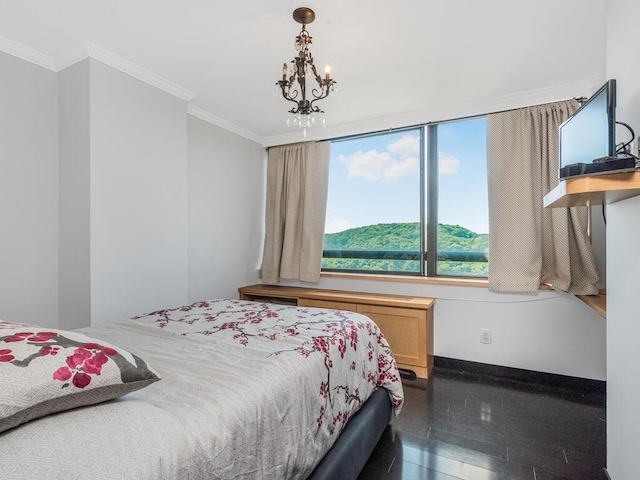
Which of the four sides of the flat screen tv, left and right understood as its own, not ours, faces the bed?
front

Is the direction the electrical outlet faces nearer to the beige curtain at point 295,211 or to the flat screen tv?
the flat screen tv

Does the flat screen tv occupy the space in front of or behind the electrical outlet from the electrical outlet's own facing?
in front

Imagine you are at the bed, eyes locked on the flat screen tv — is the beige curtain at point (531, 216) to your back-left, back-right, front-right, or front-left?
front-left

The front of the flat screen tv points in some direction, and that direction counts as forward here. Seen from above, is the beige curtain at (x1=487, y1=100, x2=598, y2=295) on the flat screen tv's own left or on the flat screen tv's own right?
on the flat screen tv's own right

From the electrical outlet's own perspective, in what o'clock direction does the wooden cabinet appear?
The wooden cabinet is roughly at 2 o'clock from the electrical outlet.

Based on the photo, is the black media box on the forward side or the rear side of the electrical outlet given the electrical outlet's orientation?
on the forward side

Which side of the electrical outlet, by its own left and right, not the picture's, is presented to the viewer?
front

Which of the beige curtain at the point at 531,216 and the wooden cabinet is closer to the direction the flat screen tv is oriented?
the wooden cabinet

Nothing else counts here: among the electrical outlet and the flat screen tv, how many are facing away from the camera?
0

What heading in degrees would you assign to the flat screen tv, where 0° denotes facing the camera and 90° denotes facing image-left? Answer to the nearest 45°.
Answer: approximately 45°

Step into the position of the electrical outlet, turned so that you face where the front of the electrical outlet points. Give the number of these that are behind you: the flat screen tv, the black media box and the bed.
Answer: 0
